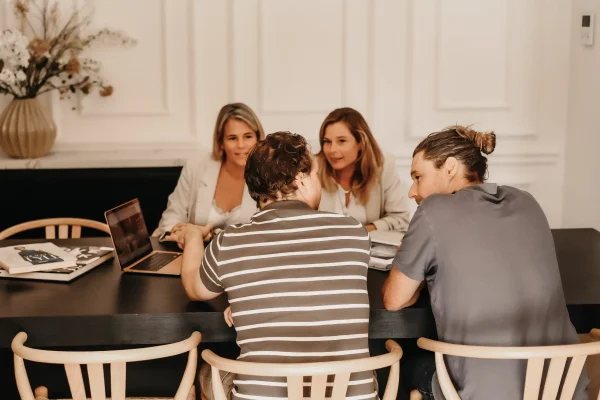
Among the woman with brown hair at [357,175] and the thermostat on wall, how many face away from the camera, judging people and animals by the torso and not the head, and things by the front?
0

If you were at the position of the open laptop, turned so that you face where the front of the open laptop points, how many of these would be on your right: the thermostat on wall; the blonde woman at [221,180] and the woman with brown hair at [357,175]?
0

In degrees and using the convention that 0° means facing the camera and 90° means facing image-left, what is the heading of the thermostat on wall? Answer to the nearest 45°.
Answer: approximately 45°

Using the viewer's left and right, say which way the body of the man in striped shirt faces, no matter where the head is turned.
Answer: facing away from the viewer

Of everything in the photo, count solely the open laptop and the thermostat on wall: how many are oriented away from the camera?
0

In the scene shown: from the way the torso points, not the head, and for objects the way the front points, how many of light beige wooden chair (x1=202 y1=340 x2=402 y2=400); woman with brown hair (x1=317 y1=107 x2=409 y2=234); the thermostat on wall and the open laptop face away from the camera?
1

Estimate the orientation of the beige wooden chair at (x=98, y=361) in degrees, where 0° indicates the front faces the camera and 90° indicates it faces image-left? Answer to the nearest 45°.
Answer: approximately 180°

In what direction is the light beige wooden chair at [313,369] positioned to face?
away from the camera

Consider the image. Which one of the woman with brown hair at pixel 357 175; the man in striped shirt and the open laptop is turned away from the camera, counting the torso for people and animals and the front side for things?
the man in striped shirt

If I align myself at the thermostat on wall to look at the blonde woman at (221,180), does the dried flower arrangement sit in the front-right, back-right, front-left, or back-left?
front-right

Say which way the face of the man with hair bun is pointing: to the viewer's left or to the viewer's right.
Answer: to the viewer's left

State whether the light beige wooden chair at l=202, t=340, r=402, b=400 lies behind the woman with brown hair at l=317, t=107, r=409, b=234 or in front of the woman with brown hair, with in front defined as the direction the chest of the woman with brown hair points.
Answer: in front

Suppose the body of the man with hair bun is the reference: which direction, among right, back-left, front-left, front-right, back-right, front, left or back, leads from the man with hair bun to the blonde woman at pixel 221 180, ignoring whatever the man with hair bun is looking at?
front
